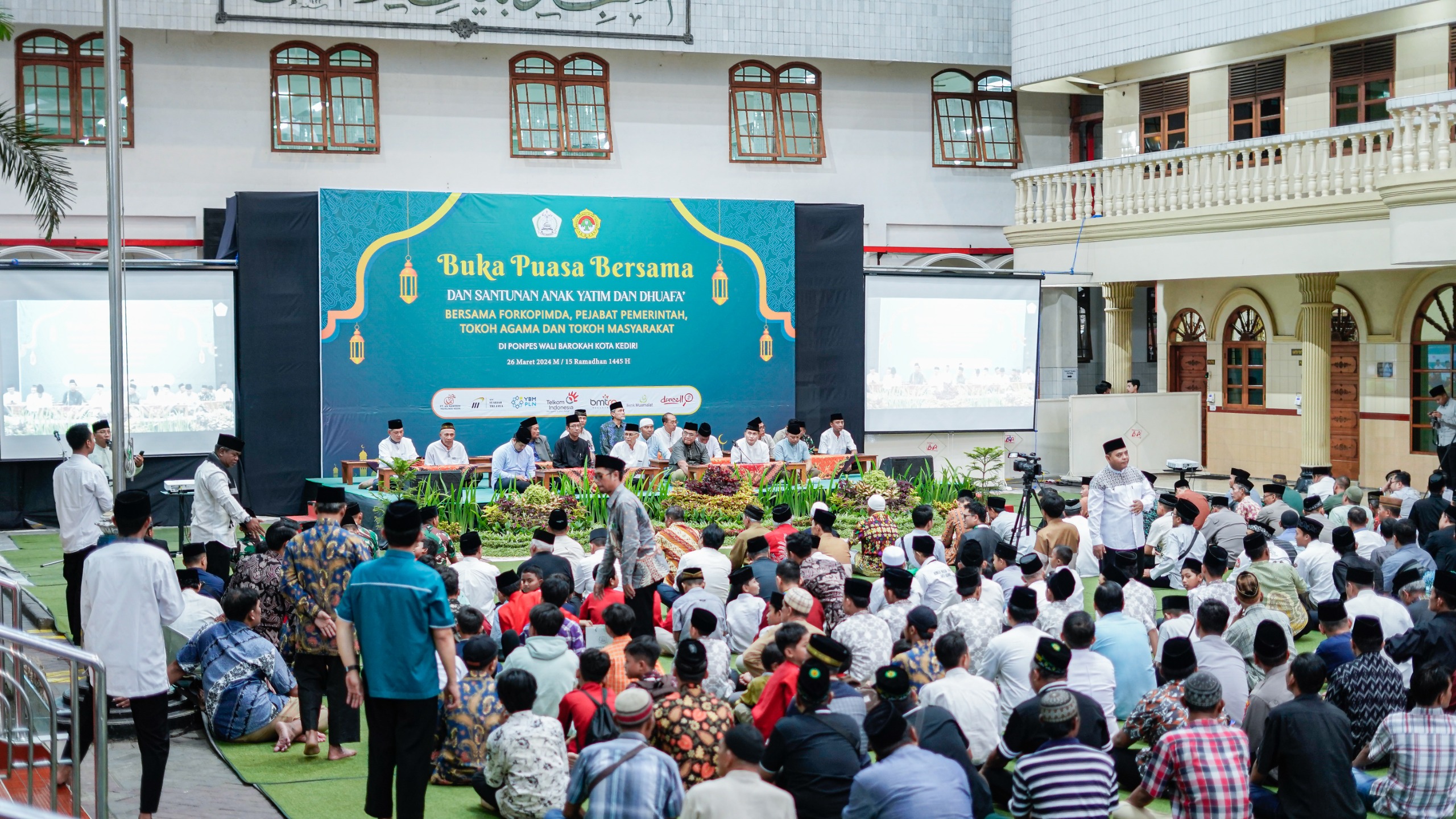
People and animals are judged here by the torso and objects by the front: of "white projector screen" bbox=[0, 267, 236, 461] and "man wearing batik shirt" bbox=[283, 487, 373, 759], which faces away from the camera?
the man wearing batik shirt

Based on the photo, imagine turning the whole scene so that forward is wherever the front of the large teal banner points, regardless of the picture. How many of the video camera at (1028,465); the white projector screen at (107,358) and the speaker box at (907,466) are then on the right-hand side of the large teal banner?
1

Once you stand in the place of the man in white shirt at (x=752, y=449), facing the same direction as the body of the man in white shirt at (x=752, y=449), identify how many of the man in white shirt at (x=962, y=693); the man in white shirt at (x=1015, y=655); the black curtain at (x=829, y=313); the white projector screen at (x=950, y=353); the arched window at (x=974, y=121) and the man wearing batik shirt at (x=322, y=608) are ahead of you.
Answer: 3

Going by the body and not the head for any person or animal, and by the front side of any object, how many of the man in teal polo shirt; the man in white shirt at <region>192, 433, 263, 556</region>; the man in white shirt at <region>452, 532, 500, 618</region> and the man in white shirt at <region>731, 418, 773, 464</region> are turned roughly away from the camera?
2

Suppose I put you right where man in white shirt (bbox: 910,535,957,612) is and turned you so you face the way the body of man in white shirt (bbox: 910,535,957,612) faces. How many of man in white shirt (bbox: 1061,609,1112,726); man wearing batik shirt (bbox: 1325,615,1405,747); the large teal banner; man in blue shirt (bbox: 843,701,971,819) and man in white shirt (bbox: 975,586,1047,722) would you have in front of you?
1

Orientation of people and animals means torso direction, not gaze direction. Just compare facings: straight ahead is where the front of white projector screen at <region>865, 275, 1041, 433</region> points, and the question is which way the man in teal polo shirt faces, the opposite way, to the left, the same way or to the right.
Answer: the opposite way

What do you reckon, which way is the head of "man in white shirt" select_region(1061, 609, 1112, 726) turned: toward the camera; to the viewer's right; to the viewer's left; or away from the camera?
away from the camera

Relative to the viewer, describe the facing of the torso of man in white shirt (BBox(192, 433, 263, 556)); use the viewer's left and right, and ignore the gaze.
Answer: facing to the right of the viewer

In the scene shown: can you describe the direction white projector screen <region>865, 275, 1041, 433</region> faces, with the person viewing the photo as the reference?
facing the viewer

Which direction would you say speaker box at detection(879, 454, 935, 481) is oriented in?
toward the camera

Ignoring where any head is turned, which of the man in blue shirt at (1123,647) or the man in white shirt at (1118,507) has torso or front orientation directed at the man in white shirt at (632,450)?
the man in blue shirt

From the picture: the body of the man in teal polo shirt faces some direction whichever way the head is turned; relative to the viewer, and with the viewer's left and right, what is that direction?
facing away from the viewer

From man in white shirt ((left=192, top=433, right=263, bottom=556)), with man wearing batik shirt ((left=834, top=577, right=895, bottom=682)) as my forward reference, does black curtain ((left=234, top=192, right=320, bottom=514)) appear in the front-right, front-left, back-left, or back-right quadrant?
back-left

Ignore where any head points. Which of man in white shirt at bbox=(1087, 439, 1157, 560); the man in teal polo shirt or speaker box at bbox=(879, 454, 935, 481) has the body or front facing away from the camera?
the man in teal polo shirt

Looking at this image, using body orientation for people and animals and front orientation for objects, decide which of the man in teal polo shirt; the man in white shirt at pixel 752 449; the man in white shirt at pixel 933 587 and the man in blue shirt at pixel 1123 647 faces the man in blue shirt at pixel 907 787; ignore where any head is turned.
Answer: the man in white shirt at pixel 752 449

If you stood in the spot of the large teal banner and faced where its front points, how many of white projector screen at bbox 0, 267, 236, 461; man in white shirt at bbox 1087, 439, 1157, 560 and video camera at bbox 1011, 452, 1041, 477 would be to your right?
1
